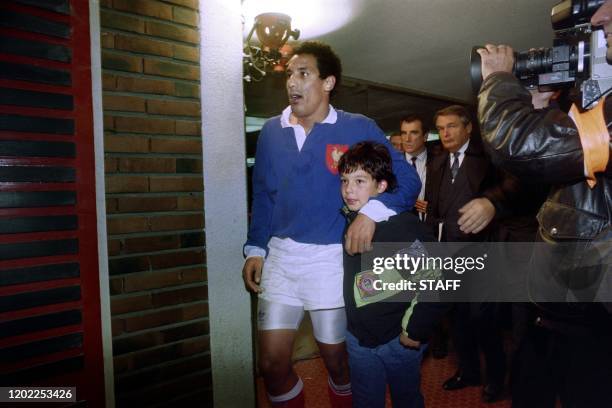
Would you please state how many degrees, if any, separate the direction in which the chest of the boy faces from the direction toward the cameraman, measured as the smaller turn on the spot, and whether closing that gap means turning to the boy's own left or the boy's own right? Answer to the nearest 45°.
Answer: approximately 90° to the boy's own left

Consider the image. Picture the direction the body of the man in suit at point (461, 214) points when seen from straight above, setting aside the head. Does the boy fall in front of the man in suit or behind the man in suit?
in front

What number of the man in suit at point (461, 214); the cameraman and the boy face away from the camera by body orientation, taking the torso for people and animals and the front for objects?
0

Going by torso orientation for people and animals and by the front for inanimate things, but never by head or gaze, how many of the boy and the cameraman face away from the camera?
0

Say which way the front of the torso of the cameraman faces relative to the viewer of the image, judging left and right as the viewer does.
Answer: facing to the left of the viewer

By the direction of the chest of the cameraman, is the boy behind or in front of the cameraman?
in front

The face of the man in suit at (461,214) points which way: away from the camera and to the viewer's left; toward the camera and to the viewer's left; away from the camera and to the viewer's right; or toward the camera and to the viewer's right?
toward the camera and to the viewer's left

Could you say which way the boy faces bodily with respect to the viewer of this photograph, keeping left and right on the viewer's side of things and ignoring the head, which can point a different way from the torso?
facing the viewer and to the left of the viewer

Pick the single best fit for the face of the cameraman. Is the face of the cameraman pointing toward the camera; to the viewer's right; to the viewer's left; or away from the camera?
to the viewer's left

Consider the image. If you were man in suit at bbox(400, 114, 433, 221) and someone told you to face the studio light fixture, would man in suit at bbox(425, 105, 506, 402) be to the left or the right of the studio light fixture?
left

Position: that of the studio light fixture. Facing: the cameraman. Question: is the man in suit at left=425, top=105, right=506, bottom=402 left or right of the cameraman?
left
